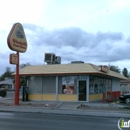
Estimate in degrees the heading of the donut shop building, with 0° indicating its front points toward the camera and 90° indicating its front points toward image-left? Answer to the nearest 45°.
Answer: approximately 0°

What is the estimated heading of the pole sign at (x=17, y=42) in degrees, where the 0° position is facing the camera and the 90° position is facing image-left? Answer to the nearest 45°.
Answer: approximately 315°

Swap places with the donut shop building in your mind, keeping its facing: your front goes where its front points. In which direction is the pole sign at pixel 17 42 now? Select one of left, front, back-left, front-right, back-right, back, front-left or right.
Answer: front-right

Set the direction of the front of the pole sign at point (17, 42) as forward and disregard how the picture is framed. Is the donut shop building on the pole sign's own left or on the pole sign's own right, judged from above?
on the pole sign's own left
